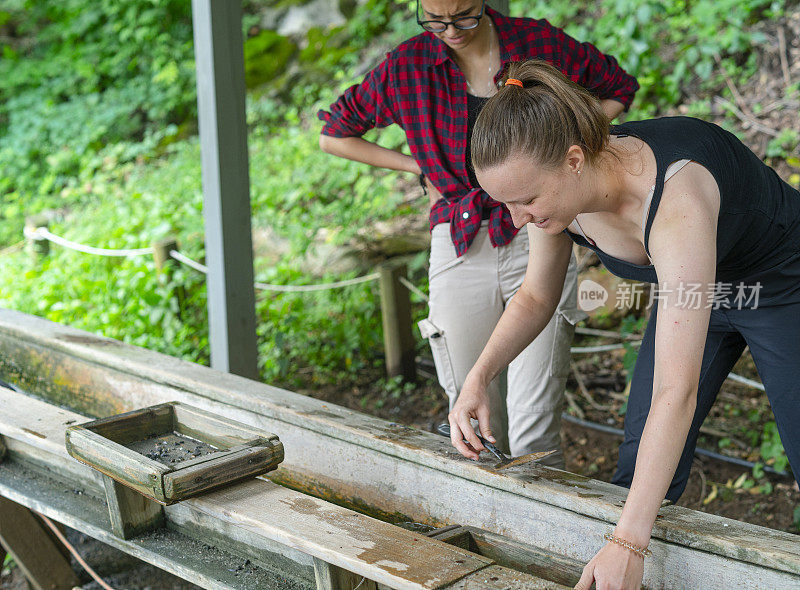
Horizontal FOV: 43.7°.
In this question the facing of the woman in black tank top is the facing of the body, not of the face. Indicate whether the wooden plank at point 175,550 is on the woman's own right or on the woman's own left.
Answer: on the woman's own right

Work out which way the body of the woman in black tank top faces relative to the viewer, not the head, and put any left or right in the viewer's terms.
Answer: facing the viewer and to the left of the viewer

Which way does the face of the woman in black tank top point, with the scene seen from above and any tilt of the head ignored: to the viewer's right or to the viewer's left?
to the viewer's left

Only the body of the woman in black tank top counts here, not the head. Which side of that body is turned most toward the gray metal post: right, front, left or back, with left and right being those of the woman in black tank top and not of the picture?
right

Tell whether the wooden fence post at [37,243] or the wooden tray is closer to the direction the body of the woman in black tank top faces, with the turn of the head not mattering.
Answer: the wooden tray

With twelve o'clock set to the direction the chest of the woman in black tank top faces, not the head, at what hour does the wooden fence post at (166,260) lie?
The wooden fence post is roughly at 3 o'clock from the woman in black tank top.

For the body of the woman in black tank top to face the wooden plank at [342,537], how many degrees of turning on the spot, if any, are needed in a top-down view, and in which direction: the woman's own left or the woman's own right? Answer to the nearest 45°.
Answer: approximately 45° to the woman's own right

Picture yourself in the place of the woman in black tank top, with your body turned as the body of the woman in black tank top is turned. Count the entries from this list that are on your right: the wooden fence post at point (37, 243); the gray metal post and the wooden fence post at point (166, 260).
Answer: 3

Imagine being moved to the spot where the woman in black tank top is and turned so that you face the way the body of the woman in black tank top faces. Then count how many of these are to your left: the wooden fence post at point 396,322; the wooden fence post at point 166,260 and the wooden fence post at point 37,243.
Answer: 0

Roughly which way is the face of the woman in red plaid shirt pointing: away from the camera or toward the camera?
toward the camera

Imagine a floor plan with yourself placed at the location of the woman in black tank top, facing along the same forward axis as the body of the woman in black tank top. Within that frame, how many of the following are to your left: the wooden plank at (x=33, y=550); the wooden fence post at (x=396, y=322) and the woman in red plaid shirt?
0

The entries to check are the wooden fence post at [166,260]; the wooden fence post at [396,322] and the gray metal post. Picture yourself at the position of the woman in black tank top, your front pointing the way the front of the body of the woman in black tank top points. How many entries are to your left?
0

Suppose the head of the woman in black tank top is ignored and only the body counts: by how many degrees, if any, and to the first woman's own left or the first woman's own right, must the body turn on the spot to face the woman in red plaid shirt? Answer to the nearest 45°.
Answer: approximately 90° to the first woman's own right

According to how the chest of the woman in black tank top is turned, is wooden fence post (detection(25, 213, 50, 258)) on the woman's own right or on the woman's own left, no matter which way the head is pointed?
on the woman's own right
